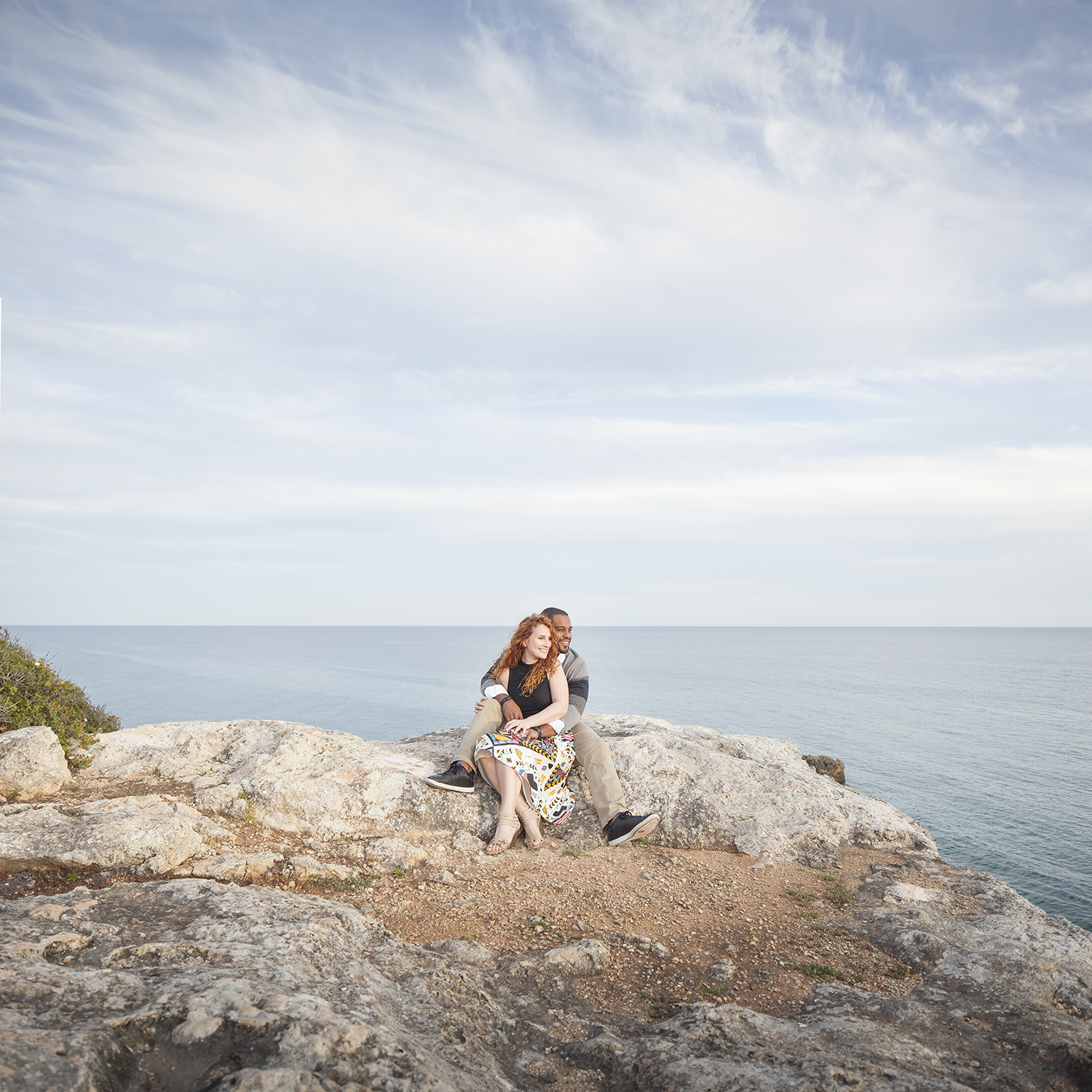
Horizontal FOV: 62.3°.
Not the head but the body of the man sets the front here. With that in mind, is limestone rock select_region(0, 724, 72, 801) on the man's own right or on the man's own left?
on the man's own right

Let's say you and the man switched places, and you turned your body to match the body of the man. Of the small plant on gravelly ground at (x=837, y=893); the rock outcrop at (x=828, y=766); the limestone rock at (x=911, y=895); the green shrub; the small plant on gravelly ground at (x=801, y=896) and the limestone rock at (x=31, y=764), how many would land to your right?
2

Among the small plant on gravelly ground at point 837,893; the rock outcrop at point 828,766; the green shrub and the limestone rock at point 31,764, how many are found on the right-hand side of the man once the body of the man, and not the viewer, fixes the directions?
2

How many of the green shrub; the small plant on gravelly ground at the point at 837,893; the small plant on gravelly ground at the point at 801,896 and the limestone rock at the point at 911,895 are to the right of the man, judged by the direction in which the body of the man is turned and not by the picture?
1

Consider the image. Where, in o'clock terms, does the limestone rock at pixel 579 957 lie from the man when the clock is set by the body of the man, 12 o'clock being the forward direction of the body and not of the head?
The limestone rock is roughly at 12 o'clock from the man.

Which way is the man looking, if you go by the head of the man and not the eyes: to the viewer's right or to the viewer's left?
to the viewer's right

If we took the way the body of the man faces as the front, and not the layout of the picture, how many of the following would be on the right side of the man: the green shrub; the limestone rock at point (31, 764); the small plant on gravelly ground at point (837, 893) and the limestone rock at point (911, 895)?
2

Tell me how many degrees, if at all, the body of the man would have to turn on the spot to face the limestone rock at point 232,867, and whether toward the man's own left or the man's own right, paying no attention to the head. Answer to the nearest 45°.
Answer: approximately 45° to the man's own right

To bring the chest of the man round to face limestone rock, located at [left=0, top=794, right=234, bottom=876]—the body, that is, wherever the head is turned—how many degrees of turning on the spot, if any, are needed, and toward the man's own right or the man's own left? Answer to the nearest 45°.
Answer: approximately 45° to the man's own right

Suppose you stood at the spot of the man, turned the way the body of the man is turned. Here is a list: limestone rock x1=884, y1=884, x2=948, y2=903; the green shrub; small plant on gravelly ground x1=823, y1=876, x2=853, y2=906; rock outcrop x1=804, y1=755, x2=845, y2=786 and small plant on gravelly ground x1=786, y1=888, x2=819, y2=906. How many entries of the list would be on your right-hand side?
1

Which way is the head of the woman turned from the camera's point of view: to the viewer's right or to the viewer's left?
to the viewer's right

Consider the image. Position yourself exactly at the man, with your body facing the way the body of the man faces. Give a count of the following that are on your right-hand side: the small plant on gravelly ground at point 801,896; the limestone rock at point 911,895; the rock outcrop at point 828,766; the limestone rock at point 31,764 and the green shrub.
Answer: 2

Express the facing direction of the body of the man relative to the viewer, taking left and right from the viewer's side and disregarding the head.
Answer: facing the viewer

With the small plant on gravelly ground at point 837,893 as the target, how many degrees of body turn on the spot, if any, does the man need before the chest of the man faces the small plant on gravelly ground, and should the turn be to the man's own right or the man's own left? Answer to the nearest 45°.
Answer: approximately 45° to the man's own left

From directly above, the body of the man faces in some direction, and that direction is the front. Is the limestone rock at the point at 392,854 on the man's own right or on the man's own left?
on the man's own right

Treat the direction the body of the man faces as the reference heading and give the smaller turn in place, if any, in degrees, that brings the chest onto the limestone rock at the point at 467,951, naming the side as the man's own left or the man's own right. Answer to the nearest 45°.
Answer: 0° — they already face it
